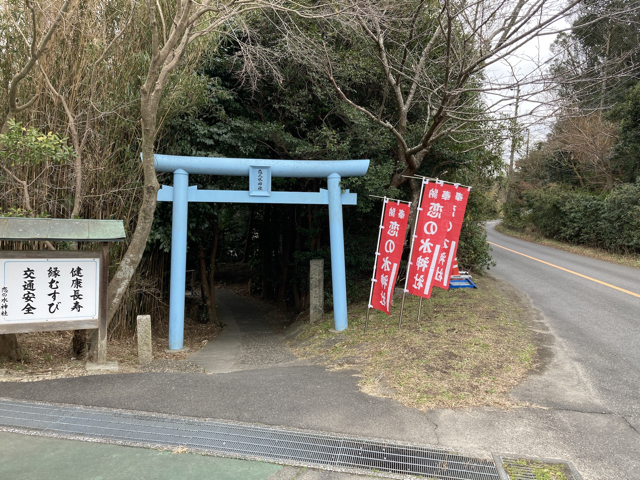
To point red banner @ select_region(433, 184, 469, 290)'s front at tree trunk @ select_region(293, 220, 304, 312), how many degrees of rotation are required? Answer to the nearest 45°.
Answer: approximately 135° to its right

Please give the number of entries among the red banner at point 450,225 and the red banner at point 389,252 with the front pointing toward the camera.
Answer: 2

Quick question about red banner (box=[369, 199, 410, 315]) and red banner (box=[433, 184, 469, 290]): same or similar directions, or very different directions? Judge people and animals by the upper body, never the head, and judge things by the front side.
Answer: same or similar directions

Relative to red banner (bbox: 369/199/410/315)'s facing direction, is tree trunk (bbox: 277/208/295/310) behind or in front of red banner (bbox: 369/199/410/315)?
behind

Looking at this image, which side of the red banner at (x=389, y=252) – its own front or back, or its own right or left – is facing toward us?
front

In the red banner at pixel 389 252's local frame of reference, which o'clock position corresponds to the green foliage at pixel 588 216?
The green foliage is roughly at 7 o'clock from the red banner.

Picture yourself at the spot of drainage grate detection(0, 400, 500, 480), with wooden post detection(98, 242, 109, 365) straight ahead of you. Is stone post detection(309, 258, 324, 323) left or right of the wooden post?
right

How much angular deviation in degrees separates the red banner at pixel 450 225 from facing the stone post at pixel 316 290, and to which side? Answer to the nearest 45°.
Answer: approximately 135° to its right

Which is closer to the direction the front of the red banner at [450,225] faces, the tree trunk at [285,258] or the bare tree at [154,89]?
the bare tree
